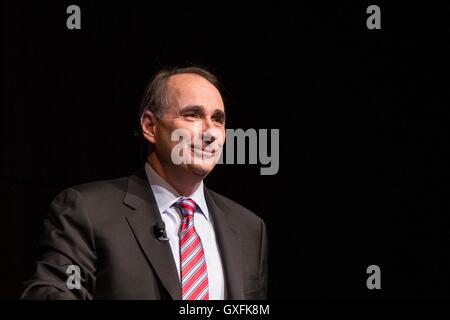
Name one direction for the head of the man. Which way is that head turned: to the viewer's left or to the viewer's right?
to the viewer's right

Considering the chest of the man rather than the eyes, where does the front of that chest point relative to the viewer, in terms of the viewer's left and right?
facing the viewer and to the right of the viewer
